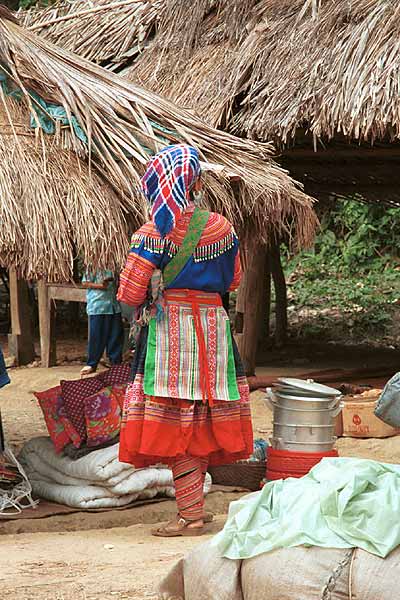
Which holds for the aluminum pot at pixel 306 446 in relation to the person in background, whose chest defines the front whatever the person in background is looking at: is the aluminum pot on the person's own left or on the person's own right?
on the person's own left

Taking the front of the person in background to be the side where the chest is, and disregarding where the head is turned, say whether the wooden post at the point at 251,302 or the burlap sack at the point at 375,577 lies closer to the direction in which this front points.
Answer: the burlap sack

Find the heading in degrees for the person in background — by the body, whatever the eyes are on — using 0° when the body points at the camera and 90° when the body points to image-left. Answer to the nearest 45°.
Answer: approximately 45°
